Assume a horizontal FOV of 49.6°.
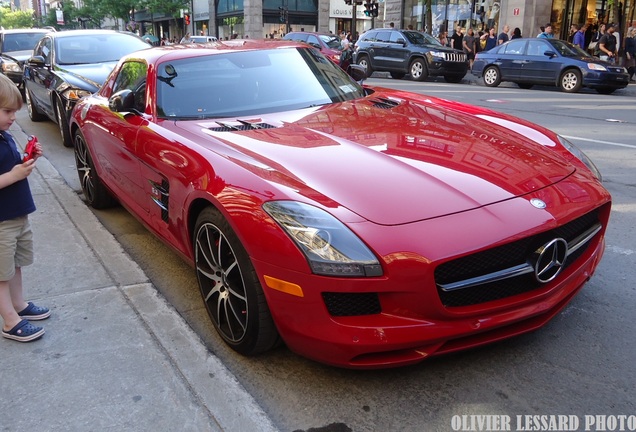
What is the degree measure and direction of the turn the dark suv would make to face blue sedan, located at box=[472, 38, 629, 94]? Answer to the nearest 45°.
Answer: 0° — it already faces it

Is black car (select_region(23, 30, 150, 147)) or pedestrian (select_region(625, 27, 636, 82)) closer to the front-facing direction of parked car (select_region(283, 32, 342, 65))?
the pedestrian

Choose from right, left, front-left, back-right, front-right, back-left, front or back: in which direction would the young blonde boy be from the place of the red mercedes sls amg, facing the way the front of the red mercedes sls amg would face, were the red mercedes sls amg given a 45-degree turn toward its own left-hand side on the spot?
back

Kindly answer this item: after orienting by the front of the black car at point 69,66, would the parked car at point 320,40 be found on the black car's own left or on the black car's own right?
on the black car's own left

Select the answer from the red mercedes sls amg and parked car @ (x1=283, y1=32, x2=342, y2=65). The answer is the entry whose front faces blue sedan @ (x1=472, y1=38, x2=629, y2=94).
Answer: the parked car

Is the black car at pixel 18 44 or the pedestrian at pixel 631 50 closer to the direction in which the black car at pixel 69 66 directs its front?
the pedestrian

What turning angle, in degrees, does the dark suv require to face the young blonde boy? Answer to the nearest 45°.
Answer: approximately 45° to its right

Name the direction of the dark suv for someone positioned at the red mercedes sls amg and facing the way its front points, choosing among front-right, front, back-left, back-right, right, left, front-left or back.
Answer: back-left

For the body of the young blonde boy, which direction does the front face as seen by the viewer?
to the viewer's right

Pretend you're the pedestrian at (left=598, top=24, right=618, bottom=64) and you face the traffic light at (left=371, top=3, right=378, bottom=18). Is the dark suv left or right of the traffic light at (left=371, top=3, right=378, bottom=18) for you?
left

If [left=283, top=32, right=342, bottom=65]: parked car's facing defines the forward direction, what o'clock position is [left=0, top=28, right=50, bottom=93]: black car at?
The black car is roughly at 3 o'clock from the parked car.

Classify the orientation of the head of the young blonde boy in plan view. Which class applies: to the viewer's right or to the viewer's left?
to the viewer's right

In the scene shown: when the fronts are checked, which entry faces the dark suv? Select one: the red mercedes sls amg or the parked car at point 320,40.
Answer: the parked car

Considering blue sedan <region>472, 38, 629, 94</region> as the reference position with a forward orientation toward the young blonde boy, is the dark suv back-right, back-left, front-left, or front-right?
back-right
